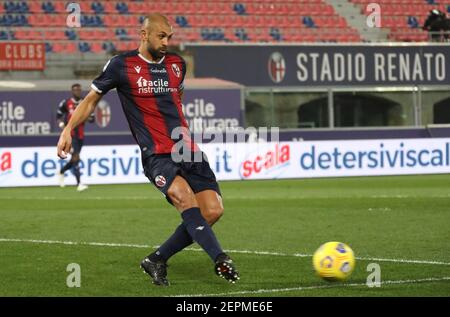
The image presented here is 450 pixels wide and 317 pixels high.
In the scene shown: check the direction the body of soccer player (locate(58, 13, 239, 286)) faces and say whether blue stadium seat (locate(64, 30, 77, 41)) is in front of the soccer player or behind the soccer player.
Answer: behind

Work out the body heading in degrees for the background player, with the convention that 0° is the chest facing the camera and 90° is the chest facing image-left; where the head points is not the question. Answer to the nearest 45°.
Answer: approximately 315°

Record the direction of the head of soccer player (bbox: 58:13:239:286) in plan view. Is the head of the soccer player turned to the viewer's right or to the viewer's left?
to the viewer's right

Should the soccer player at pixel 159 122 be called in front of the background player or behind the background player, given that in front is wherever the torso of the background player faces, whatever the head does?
in front

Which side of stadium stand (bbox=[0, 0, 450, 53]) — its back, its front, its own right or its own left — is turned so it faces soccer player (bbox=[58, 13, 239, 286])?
front

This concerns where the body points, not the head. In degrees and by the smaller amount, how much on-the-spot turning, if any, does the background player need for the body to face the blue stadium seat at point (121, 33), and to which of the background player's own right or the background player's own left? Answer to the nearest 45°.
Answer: approximately 135° to the background player's own left

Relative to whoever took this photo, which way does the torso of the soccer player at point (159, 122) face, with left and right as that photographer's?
facing the viewer and to the right of the viewer
